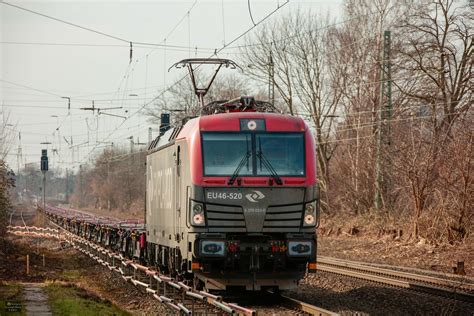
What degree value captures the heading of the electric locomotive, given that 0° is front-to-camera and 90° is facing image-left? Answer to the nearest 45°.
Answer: approximately 0°

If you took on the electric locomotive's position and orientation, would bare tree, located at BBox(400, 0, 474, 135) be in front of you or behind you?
behind

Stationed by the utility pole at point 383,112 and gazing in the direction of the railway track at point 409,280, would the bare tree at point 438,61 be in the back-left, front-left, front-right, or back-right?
back-left
